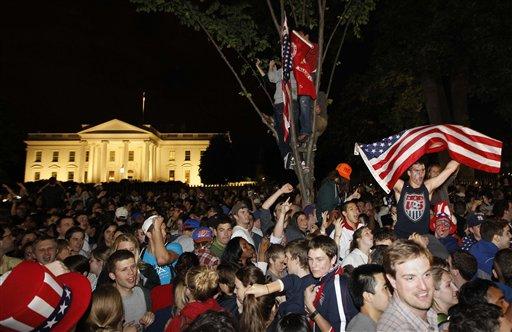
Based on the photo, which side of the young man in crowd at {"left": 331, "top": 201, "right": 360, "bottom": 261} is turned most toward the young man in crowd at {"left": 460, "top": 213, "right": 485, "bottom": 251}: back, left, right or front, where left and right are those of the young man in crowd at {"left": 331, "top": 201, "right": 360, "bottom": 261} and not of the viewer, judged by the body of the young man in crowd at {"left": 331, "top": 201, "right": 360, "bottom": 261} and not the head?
left

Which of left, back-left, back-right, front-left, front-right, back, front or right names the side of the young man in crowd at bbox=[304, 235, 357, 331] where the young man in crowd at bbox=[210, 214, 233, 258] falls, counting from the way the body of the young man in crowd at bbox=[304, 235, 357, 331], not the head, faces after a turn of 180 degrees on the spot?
left

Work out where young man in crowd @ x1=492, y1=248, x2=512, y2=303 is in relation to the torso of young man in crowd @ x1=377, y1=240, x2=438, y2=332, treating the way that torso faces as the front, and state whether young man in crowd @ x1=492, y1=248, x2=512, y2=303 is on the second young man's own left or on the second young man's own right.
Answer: on the second young man's own left

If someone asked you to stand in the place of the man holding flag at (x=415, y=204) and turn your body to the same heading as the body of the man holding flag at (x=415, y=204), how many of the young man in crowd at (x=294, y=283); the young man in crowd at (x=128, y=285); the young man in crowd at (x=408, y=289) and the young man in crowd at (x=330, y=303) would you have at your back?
0

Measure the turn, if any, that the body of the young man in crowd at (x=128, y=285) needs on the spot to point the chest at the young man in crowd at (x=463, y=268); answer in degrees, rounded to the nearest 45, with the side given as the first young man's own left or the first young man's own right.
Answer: approximately 45° to the first young man's own left

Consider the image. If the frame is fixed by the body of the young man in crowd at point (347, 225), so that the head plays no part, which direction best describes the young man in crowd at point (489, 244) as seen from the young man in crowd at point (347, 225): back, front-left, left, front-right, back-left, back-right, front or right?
front-left

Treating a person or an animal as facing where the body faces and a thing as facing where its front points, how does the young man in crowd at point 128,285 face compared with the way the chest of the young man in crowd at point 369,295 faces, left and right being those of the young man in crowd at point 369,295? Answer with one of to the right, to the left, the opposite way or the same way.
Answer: to the right

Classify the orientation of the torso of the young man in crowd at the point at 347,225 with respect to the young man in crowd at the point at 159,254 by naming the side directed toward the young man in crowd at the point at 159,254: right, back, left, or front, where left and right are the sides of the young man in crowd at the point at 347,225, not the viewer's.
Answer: right

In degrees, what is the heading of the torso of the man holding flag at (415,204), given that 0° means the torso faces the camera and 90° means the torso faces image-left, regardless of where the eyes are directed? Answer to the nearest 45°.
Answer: approximately 0°

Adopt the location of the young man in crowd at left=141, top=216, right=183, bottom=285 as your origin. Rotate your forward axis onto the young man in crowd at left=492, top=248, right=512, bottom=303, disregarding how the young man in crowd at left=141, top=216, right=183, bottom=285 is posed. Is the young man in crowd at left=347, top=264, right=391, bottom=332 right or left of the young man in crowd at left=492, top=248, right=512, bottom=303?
right

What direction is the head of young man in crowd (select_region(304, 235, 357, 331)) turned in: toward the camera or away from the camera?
toward the camera

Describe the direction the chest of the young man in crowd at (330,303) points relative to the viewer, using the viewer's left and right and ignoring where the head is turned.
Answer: facing the viewer and to the left of the viewer

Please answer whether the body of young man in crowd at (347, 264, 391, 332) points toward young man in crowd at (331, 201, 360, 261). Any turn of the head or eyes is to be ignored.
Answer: no

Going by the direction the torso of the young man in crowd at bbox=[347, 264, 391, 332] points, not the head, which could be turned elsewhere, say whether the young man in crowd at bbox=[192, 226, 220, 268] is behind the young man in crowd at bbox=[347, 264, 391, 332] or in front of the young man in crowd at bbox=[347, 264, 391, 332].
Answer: behind
